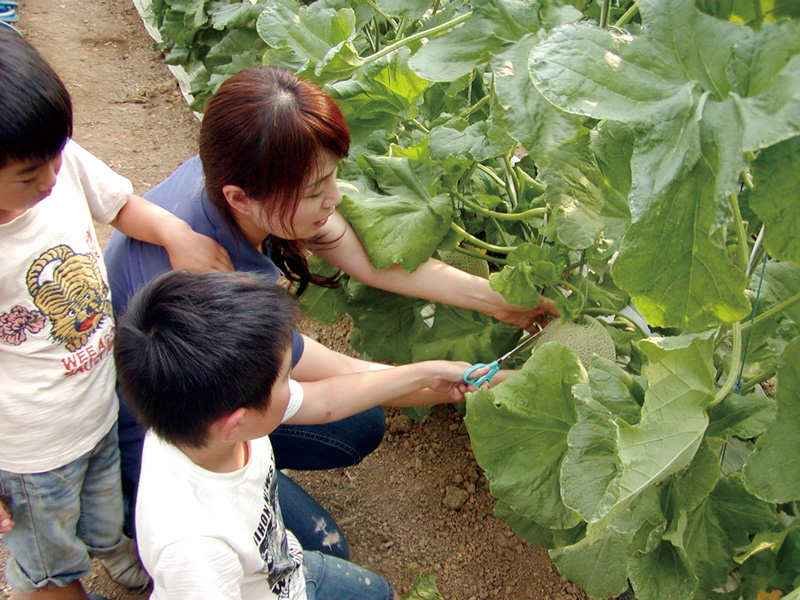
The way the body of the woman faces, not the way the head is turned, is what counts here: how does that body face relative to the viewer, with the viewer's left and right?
facing to the right of the viewer

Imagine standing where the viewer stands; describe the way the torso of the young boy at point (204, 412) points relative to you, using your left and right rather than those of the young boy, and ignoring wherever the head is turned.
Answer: facing to the right of the viewer

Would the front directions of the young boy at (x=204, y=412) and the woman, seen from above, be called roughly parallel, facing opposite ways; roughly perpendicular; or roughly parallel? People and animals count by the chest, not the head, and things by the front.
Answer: roughly parallel

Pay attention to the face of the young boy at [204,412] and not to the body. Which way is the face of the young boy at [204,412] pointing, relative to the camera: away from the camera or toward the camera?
away from the camera

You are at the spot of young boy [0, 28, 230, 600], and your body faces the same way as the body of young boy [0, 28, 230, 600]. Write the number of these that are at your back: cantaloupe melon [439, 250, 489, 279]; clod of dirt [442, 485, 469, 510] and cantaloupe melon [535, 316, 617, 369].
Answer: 0
